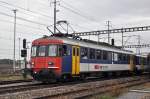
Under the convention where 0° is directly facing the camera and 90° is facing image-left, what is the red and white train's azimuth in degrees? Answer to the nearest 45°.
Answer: approximately 45°
